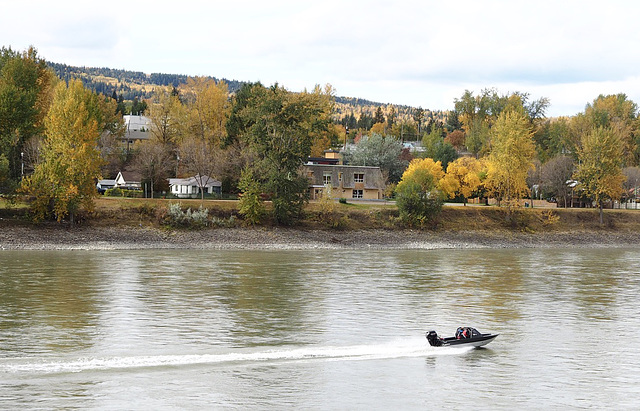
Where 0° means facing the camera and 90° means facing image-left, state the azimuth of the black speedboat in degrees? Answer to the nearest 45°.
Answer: approximately 270°
